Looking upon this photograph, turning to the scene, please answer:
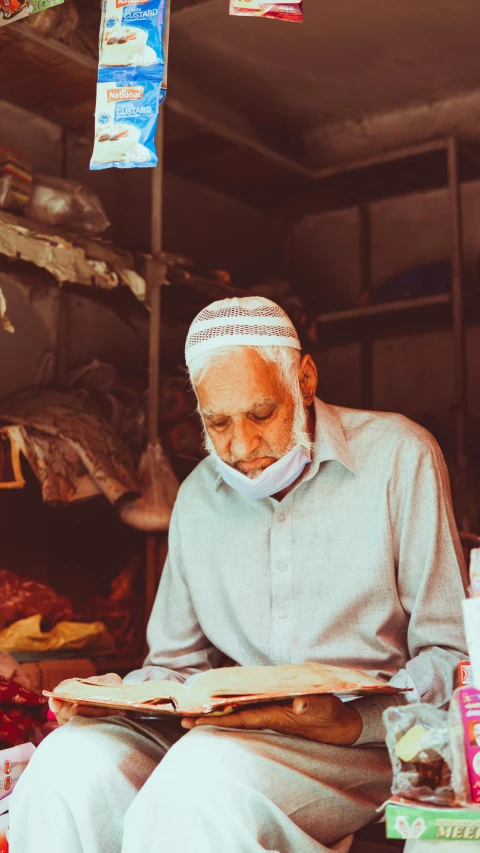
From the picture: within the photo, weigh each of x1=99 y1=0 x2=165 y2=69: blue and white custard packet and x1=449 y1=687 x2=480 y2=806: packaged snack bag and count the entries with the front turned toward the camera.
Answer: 2

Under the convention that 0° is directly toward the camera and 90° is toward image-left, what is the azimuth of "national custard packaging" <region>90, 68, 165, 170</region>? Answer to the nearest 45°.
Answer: approximately 0°
